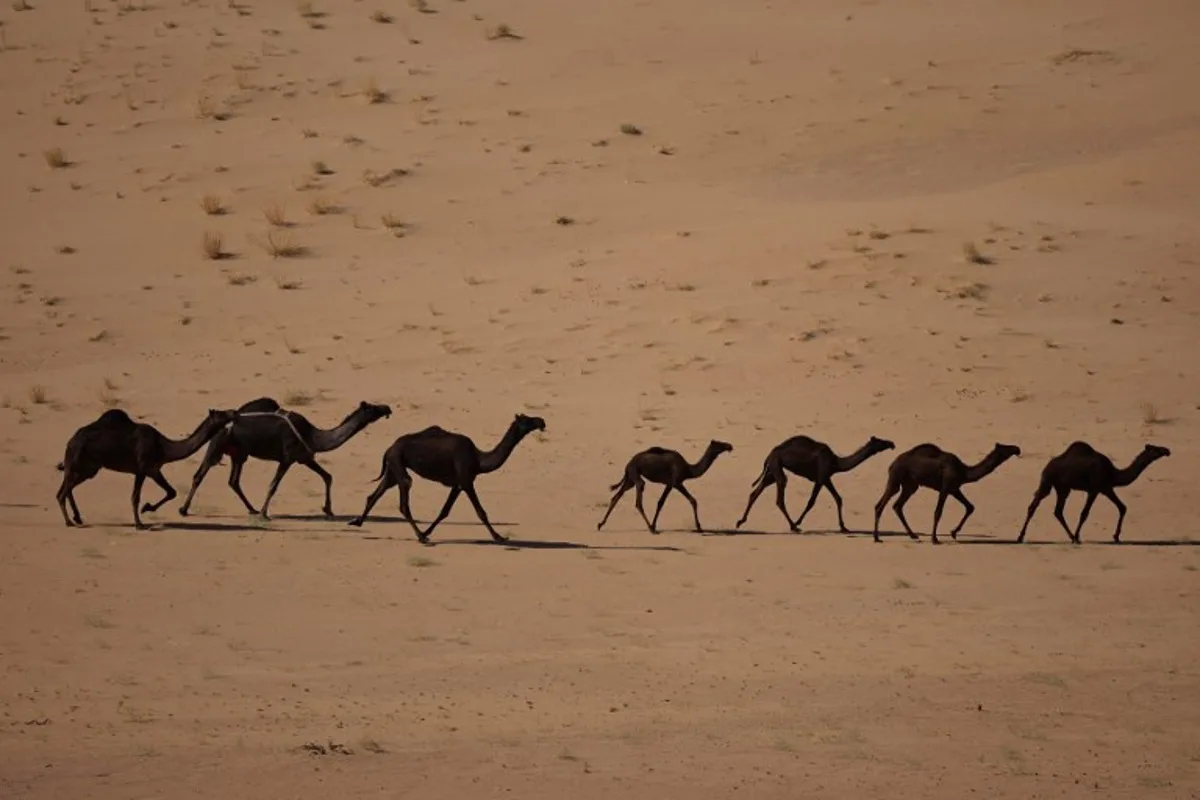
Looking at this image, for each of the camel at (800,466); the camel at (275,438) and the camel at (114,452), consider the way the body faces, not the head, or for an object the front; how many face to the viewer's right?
3

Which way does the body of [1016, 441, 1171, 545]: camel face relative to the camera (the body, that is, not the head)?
to the viewer's right

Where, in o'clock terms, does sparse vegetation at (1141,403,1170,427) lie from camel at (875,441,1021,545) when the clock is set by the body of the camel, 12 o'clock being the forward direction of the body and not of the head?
The sparse vegetation is roughly at 10 o'clock from the camel.

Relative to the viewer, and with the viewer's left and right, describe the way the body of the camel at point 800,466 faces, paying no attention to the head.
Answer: facing to the right of the viewer

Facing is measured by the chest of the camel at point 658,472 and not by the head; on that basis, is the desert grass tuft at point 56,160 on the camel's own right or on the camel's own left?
on the camel's own left

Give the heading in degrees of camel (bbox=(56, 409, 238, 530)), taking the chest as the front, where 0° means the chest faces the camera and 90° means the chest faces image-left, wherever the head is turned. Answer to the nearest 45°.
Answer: approximately 270°

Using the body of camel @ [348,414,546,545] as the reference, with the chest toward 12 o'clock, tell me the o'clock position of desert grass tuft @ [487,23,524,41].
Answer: The desert grass tuft is roughly at 9 o'clock from the camel.

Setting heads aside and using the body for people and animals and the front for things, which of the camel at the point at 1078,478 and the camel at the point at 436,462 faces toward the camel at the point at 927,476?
the camel at the point at 436,462

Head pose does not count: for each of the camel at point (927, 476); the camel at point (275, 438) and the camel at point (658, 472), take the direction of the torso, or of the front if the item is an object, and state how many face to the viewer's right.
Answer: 3

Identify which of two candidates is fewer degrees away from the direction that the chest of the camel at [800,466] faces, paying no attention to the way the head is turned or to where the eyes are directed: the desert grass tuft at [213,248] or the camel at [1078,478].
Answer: the camel

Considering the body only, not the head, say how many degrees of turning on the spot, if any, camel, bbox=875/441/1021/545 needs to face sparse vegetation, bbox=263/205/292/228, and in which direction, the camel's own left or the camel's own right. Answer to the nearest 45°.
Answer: approximately 135° to the camel's own left

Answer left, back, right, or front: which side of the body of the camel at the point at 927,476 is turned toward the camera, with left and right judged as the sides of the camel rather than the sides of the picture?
right

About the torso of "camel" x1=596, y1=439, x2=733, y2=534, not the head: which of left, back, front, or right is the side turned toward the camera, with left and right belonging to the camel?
right

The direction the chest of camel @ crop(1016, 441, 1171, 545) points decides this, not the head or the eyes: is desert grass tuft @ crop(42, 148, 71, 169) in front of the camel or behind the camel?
behind

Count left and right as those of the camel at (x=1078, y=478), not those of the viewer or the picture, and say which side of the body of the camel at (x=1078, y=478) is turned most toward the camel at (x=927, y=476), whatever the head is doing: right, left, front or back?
back

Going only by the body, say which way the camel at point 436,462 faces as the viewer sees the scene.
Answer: to the viewer's right

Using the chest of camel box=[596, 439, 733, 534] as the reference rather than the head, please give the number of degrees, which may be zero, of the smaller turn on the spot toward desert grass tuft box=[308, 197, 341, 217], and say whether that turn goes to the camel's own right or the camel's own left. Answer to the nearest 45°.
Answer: approximately 135° to the camel's own left

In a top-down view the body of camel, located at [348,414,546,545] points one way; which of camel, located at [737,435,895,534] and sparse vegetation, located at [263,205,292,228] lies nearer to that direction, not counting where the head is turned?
the camel

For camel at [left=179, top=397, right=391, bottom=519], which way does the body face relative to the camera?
to the viewer's right

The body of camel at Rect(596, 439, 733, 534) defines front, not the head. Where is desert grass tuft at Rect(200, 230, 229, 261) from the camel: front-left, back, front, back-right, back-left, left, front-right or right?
back-left

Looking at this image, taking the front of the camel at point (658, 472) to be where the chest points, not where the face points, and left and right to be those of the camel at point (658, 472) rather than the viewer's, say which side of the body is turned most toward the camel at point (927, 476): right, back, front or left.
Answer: front
